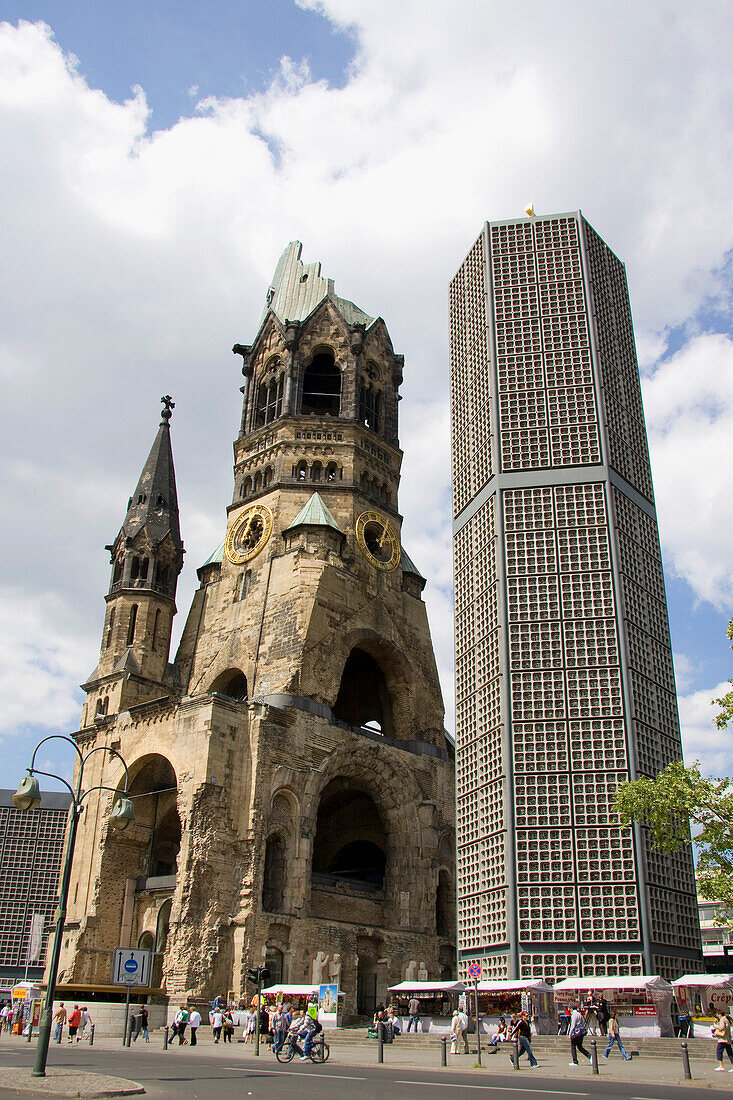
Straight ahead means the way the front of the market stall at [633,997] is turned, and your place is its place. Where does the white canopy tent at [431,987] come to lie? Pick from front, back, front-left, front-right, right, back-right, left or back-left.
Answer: back-right

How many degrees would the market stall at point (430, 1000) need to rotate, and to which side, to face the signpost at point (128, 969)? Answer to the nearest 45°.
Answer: approximately 45° to its right

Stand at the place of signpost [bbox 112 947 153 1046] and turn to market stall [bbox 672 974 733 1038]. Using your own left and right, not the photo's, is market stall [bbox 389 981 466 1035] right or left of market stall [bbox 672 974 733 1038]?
left

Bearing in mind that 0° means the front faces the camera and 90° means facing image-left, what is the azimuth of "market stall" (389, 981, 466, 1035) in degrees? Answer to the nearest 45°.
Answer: approximately 0°

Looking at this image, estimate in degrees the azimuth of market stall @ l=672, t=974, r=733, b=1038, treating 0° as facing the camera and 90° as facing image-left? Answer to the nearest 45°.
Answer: approximately 0°

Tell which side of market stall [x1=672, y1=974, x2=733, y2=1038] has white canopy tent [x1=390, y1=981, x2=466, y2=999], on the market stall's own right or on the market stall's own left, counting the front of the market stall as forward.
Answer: on the market stall's own right

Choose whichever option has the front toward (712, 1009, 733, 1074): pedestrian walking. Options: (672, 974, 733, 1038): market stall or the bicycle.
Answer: the market stall

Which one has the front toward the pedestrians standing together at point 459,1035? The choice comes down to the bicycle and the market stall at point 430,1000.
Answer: the market stall

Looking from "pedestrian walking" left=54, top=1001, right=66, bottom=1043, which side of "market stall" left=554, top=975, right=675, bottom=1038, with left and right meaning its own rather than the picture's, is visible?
right

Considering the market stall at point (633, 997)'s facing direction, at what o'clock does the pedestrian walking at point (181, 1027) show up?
The pedestrian walking is roughly at 3 o'clock from the market stall.
